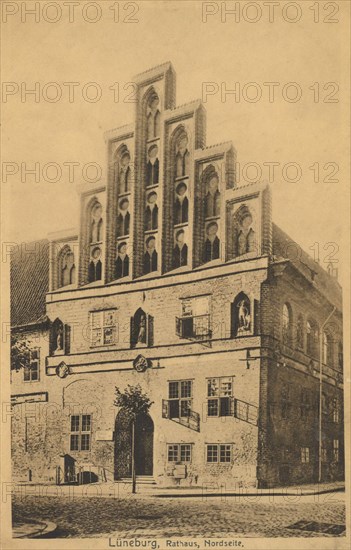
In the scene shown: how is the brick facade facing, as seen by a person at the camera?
facing the viewer and to the left of the viewer

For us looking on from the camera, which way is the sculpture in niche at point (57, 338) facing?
facing the viewer

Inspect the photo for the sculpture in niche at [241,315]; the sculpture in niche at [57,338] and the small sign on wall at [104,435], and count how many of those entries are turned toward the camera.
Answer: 3

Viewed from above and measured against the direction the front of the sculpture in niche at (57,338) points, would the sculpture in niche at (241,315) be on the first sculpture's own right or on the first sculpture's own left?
on the first sculpture's own left

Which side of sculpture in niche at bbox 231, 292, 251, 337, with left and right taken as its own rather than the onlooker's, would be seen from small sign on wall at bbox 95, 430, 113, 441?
right

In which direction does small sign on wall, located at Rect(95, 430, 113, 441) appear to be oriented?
toward the camera
